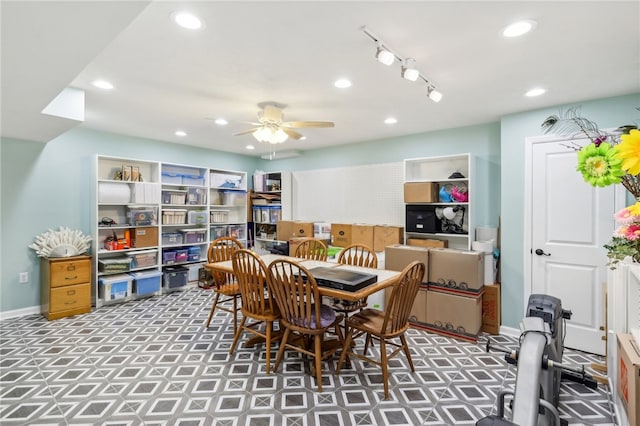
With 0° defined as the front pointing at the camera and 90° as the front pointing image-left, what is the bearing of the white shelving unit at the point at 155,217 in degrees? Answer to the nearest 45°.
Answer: approximately 315°

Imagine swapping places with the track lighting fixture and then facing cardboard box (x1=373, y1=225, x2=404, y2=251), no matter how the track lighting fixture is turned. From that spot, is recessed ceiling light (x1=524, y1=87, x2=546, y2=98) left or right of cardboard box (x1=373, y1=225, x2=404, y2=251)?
right

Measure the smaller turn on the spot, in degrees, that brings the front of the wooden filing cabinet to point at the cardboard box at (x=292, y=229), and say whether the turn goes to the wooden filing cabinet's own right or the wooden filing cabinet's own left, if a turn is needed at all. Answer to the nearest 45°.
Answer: approximately 45° to the wooden filing cabinet's own left

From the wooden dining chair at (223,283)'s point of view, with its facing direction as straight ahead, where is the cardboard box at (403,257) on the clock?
The cardboard box is roughly at 11 o'clock from the wooden dining chair.

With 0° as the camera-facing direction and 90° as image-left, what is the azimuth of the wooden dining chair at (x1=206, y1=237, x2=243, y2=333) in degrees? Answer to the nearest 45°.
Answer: approximately 315°

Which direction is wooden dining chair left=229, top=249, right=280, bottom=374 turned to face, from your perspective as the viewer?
facing away from the viewer and to the right of the viewer

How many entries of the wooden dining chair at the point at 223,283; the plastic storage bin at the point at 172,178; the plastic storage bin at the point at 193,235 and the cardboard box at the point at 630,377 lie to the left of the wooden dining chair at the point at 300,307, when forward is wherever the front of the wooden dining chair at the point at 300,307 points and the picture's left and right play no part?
3

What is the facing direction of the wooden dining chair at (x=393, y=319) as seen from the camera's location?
facing away from the viewer and to the left of the viewer

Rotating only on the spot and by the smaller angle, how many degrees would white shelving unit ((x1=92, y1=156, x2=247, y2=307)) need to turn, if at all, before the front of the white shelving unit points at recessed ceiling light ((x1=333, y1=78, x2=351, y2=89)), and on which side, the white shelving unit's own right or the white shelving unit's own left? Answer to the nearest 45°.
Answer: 0° — it already faces it

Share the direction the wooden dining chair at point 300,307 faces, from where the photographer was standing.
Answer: facing away from the viewer and to the right of the viewer
